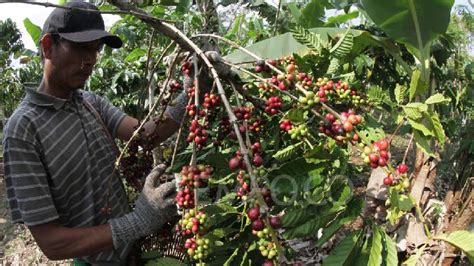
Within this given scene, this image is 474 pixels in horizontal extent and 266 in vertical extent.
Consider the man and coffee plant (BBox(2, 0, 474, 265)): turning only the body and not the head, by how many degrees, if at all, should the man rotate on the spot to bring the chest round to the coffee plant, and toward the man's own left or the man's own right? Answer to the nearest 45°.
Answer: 0° — they already face it

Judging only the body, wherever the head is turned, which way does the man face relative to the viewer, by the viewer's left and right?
facing the viewer and to the right of the viewer
